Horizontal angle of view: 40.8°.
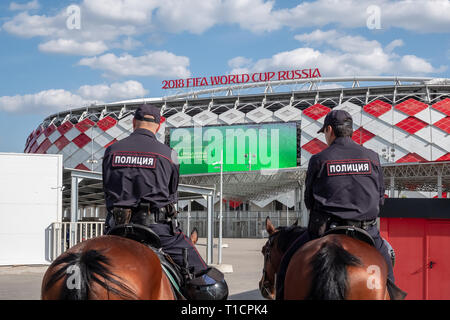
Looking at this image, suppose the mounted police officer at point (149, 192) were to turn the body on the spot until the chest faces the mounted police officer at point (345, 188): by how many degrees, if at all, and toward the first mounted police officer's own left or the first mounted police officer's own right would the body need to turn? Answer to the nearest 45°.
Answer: approximately 45° to the first mounted police officer's own right

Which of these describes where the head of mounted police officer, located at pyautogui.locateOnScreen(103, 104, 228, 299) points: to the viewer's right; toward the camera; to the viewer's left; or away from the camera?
away from the camera

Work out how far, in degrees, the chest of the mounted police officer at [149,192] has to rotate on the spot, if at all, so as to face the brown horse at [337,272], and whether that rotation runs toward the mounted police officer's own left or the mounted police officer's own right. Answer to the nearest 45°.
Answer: approximately 90° to the mounted police officer's own right

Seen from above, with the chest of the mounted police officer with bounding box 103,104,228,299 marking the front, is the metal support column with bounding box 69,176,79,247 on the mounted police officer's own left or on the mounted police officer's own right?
on the mounted police officer's own left

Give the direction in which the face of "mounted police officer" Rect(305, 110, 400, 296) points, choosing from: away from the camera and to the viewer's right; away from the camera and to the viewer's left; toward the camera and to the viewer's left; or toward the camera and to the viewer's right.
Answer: away from the camera and to the viewer's left

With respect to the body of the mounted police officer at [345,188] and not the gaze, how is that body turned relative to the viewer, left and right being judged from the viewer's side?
facing away from the viewer

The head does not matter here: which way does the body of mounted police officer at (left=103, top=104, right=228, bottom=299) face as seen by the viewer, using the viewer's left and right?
facing away from the viewer and to the right of the viewer

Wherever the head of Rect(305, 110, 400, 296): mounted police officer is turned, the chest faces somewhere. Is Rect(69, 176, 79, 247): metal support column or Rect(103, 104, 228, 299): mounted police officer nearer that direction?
the metal support column

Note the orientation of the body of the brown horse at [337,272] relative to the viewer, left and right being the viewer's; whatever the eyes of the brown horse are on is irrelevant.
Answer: facing away from the viewer and to the left of the viewer

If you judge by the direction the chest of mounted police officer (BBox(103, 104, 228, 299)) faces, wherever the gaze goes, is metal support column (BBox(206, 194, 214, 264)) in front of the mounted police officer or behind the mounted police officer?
in front

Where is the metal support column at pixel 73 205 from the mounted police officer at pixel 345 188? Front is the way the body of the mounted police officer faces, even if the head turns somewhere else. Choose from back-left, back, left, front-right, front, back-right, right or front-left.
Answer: front-left
